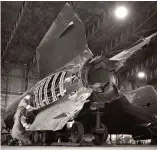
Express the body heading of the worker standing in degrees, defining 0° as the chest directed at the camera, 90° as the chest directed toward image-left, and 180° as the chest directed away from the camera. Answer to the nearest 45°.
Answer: approximately 270°
